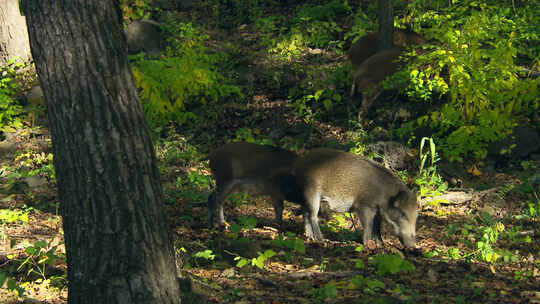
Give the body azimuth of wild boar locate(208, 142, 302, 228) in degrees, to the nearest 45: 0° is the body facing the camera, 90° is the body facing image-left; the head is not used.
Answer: approximately 270°

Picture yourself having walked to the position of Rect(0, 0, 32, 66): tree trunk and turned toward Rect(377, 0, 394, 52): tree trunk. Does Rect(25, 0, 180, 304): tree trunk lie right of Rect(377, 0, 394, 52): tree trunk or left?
right

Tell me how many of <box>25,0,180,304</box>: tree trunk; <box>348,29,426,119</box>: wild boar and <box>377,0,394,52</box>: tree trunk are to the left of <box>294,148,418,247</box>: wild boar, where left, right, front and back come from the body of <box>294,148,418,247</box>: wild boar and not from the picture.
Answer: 2

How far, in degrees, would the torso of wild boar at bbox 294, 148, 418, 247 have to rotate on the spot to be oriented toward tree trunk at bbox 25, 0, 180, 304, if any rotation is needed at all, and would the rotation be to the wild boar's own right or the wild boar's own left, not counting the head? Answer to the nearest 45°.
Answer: approximately 135° to the wild boar's own right

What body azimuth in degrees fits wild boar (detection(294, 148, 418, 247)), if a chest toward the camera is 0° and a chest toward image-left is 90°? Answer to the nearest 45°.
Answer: approximately 270°

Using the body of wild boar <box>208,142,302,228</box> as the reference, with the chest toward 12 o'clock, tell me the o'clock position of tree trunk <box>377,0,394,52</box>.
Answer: The tree trunk is roughly at 10 o'clock from the wild boar.

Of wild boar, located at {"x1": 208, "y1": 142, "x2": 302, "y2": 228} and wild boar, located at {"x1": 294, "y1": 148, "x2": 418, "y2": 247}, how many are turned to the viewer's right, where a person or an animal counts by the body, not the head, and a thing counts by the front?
2

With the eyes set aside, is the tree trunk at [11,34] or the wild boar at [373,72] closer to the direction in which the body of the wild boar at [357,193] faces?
the wild boar
